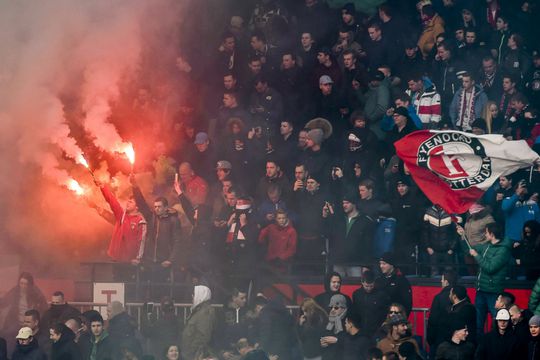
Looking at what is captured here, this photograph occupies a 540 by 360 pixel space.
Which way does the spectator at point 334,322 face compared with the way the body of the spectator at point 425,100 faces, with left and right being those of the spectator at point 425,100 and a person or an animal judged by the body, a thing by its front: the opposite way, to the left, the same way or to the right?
the same way

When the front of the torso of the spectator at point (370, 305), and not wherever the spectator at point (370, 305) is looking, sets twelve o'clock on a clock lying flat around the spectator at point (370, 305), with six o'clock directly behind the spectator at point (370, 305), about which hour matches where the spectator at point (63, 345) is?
the spectator at point (63, 345) is roughly at 3 o'clock from the spectator at point (370, 305).

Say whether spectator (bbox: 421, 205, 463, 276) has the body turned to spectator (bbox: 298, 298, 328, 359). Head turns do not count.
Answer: no

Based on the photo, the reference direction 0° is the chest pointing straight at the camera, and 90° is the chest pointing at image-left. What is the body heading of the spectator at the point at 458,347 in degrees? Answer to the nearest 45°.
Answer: approximately 315°

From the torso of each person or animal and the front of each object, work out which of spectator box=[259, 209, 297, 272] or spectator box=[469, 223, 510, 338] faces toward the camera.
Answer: spectator box=[259, 209, 297, 272]

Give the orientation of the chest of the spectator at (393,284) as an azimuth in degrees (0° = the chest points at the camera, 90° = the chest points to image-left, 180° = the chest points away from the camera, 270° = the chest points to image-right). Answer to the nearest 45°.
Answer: approximately 45°

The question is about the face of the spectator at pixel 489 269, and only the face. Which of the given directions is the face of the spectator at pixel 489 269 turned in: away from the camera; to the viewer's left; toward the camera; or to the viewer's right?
to the viewer's left

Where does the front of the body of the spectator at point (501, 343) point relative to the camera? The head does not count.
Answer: toward the camera

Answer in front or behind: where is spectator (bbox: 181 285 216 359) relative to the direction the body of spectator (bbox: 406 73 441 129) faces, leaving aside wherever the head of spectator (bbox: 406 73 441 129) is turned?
in front

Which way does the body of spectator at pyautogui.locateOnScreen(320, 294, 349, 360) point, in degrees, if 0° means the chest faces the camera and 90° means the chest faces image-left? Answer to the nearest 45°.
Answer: approximately 45°

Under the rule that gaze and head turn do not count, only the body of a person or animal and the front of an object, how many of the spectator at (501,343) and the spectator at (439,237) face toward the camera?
2
